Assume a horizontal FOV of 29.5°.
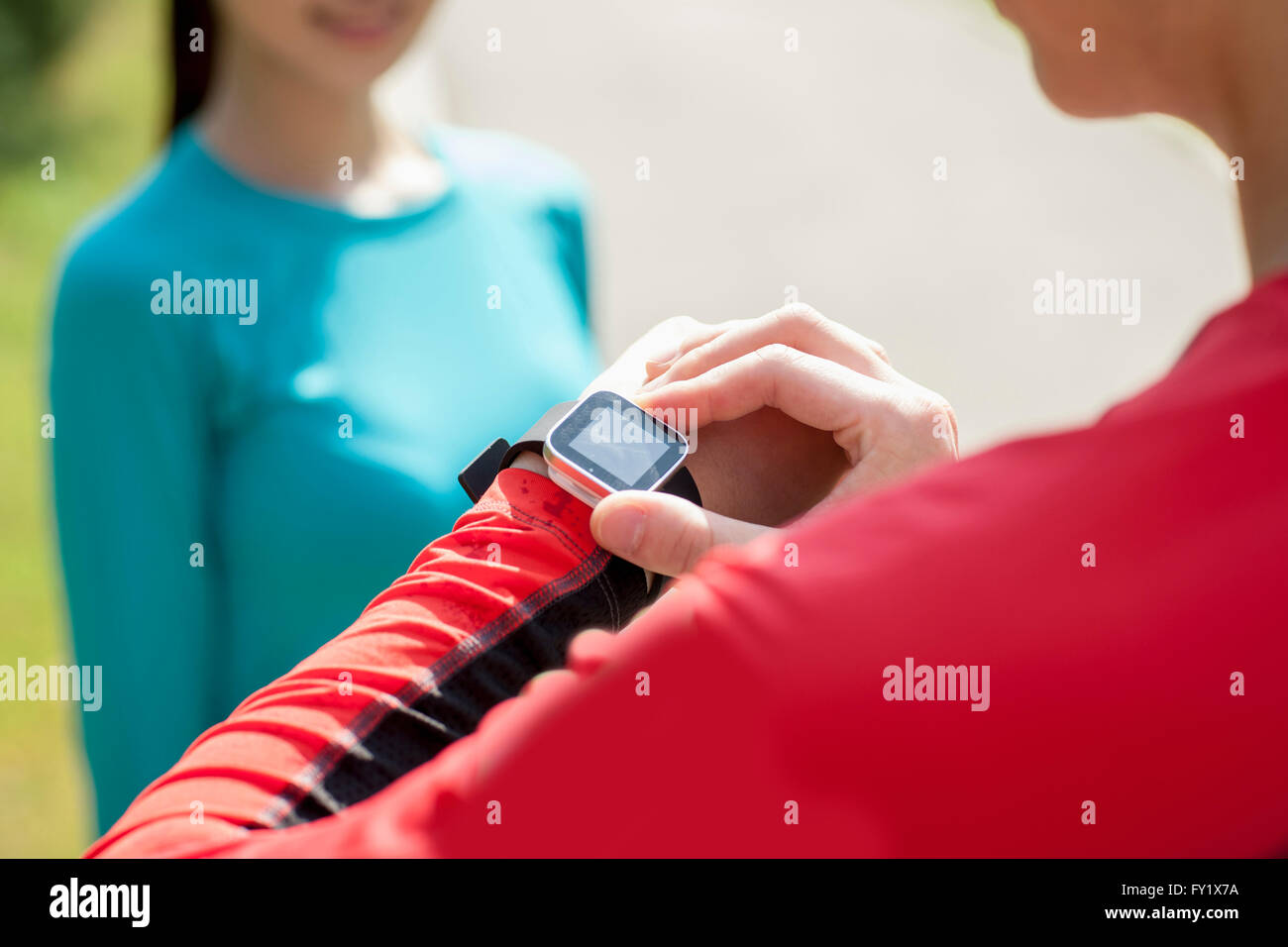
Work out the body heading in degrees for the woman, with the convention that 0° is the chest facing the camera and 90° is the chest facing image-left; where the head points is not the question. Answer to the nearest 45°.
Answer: approximately 315°
